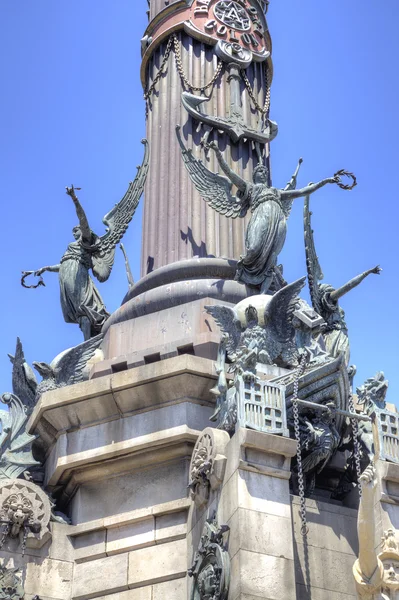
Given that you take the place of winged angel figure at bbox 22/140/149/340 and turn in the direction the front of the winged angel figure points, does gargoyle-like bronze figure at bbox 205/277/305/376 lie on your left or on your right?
on your left

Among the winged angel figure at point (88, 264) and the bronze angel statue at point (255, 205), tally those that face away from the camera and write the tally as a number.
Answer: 0

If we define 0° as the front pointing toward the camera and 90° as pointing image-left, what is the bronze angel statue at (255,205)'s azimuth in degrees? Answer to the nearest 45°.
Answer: approximately 315°

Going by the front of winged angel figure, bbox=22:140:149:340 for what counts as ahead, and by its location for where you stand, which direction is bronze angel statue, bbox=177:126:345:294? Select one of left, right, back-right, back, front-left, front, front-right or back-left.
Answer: left

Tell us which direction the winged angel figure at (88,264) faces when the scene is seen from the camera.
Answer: facing the viewer and to the left of the viewer

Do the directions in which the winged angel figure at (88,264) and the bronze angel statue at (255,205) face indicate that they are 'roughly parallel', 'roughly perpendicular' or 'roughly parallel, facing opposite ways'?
roughly perpendicular
